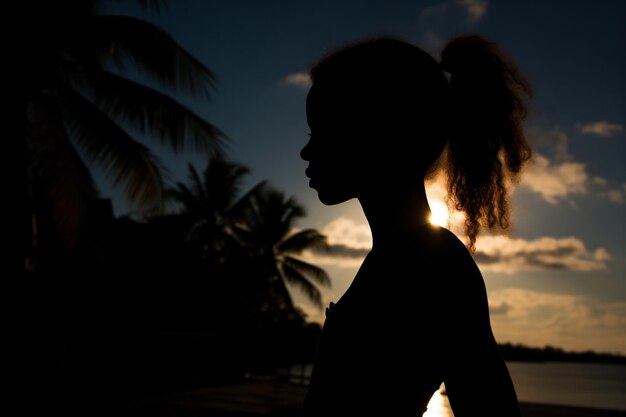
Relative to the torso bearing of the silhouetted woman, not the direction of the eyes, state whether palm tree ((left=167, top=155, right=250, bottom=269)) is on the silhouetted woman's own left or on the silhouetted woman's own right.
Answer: on the silhouetted woman's own right

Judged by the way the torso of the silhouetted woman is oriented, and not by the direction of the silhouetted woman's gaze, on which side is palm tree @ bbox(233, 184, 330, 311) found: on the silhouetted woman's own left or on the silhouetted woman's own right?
on the silhouetted woman's own right

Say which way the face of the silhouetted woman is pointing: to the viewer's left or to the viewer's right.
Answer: to the viewer's left

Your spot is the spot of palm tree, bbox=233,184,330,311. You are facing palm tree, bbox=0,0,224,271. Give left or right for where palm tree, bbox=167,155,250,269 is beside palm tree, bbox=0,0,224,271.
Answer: right

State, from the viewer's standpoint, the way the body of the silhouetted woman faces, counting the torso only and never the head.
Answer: to the viewer's left
